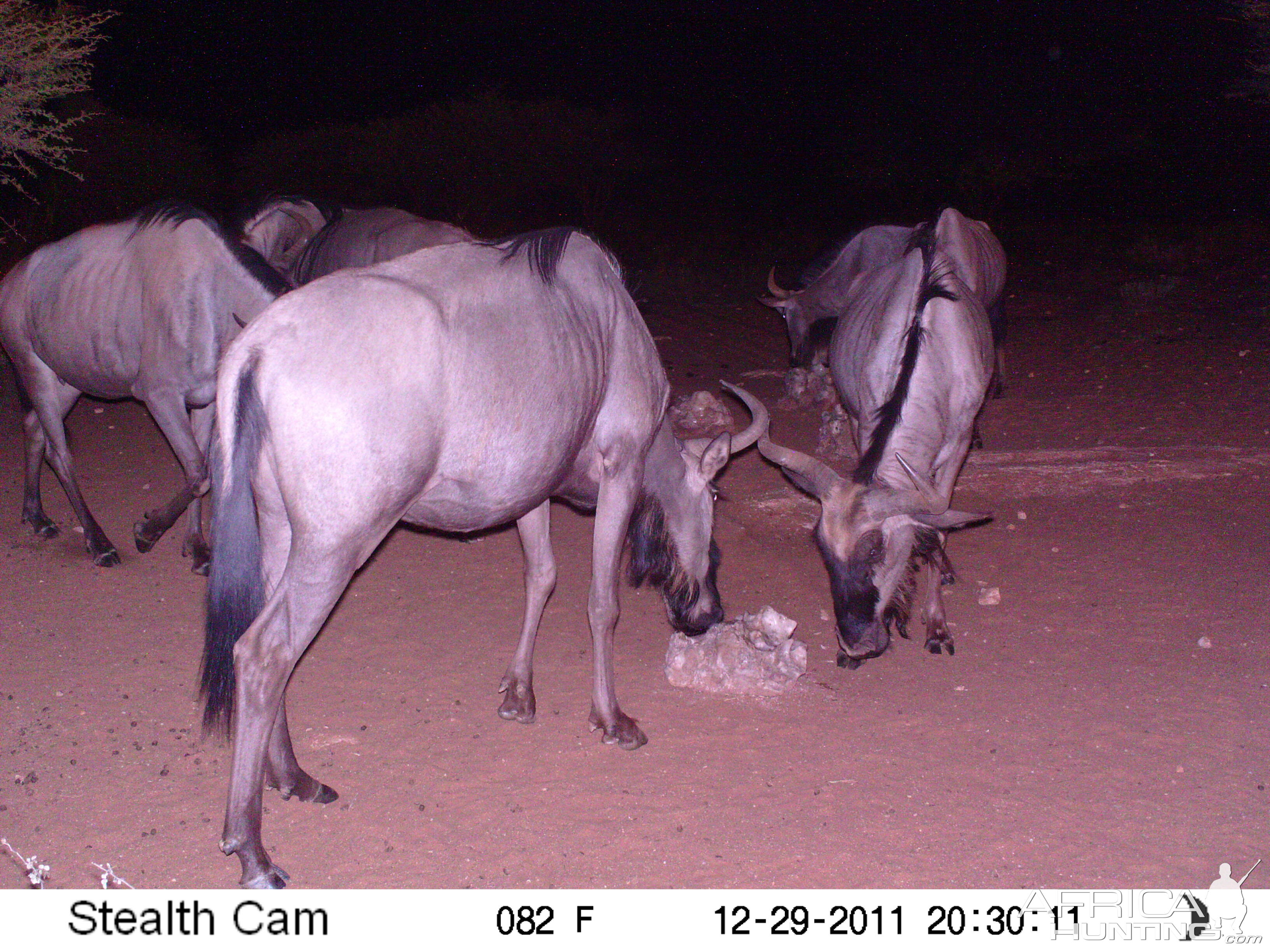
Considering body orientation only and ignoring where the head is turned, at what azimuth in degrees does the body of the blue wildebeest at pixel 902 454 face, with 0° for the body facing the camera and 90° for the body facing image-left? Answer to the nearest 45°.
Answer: approximately 0°

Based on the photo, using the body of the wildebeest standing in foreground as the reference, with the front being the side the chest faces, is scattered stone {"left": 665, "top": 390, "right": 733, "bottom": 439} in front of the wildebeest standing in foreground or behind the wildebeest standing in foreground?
in front

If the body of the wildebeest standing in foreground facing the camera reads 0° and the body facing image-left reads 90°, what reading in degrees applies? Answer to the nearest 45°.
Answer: approximately 225°

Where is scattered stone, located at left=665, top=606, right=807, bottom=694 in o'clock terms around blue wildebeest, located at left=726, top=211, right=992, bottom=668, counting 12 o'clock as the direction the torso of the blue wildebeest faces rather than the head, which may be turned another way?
The scattered stone is roughly at 1 o'clock from the blue wildebeest.

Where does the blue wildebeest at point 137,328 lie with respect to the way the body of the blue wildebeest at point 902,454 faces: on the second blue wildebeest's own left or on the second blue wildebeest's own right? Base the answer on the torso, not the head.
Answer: on the second blue wildebeest's own right

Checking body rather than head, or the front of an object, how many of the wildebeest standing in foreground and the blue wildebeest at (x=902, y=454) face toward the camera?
1

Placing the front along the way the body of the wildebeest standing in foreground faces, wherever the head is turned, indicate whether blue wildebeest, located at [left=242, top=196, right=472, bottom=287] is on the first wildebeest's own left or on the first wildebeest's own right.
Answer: on the first wildebeest's own left

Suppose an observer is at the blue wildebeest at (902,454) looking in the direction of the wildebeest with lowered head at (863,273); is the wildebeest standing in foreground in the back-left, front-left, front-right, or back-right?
back-left

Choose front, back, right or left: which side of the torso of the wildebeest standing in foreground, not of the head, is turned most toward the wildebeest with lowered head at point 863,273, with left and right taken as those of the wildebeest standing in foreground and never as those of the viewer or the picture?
front

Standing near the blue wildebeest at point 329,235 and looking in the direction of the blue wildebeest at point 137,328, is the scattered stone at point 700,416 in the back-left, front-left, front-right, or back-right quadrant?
back-left
